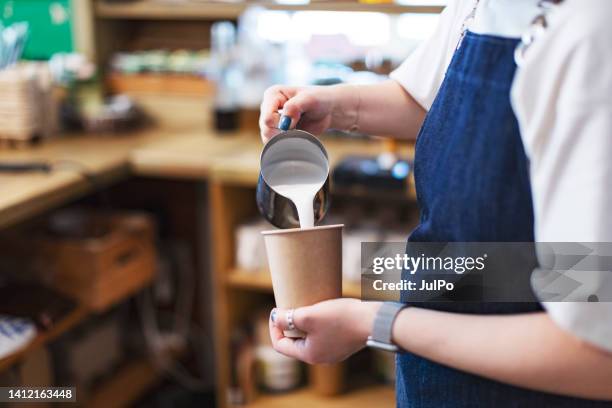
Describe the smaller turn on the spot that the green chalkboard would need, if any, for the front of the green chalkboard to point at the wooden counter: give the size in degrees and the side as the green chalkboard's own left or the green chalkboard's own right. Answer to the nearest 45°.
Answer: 0° — it already faces it

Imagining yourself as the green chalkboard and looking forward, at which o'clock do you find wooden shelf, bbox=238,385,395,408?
The wooden shelf is roughly at 11 o'clock from the green chalkboard.

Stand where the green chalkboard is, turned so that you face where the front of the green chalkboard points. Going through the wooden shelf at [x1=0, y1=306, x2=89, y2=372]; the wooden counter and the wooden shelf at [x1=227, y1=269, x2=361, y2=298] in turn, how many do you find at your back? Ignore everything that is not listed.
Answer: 0

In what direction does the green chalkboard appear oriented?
toward the camera

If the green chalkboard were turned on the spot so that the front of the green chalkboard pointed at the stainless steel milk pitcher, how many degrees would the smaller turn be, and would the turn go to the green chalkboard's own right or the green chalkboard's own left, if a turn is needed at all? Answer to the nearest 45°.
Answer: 0° — it already faces it

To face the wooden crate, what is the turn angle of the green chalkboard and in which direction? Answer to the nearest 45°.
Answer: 0° — it already faces it

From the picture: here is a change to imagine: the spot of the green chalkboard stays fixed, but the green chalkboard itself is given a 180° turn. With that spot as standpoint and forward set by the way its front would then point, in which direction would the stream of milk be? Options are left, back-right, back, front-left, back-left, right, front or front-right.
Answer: back

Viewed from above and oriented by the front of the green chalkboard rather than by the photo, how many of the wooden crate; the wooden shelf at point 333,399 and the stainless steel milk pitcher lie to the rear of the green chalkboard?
0

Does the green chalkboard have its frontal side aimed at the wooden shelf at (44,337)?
yes
